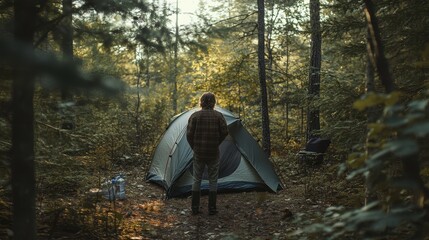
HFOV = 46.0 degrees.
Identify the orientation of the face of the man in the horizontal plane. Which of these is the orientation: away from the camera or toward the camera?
away from the camera

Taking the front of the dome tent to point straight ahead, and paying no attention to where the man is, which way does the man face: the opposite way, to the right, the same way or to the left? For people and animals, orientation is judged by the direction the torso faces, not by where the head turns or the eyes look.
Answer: the opposite way

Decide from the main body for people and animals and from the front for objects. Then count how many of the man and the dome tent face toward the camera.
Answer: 1

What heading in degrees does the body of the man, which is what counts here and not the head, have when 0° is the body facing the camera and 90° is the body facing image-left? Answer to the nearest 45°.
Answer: approximately 180°

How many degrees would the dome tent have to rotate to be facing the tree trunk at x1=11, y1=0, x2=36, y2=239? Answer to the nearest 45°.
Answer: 0° — it already faces it

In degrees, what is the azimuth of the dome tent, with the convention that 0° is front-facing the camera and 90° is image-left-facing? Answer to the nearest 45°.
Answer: approximately 0°

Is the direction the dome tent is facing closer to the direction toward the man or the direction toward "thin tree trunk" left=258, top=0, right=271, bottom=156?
the man

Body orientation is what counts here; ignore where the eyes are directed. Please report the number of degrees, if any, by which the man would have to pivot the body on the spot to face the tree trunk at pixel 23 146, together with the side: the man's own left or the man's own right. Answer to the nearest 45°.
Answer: approximately 180°

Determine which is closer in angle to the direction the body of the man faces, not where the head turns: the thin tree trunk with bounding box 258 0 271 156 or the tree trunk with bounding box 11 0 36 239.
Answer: the thin tree trunk
